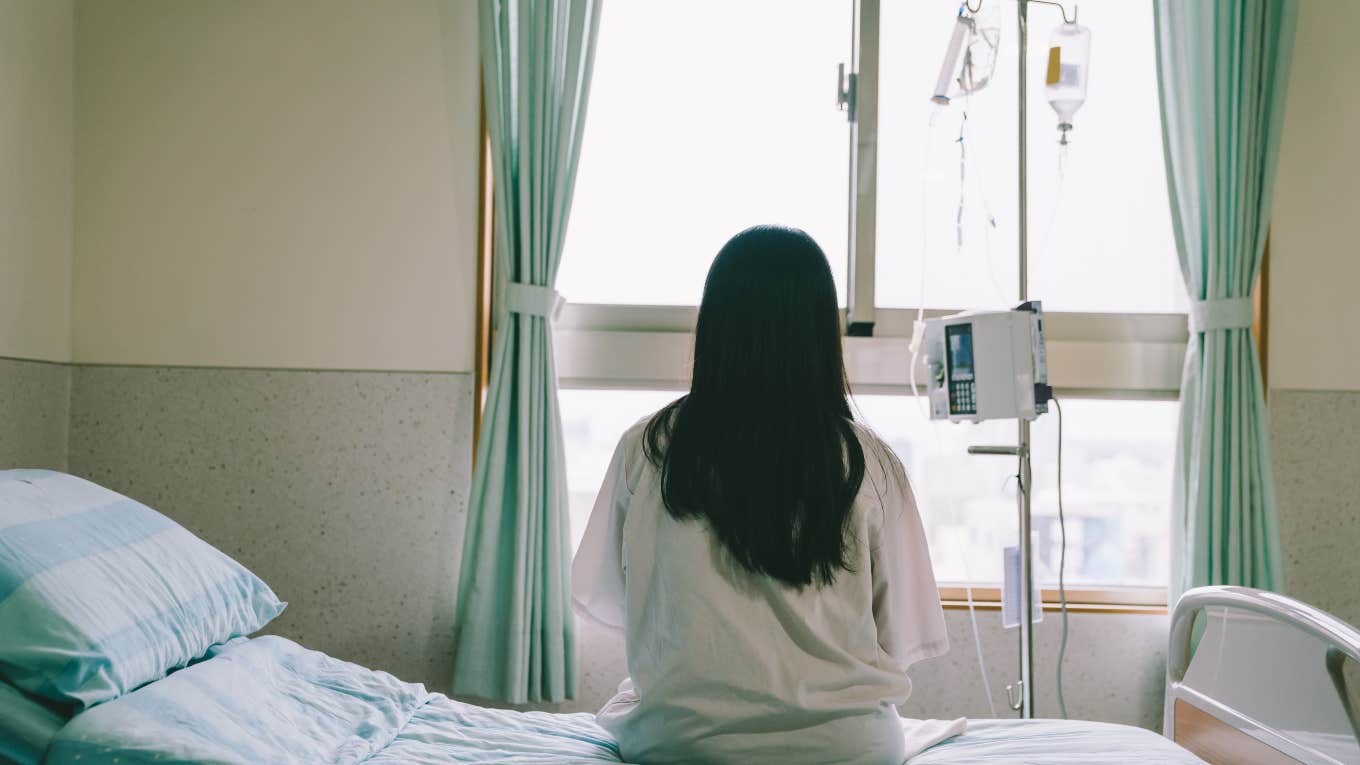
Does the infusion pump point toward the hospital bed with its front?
yes

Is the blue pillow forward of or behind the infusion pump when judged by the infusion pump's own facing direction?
forward

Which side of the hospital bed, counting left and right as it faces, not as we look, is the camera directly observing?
right

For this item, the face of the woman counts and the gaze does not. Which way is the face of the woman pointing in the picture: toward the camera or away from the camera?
away from the camera

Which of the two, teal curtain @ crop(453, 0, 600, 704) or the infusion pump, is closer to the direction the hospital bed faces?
the infusion pump

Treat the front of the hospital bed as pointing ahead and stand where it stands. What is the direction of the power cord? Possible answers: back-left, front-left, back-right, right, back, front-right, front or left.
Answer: front-left

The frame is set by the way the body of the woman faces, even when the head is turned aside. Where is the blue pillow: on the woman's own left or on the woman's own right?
on the woman's own left

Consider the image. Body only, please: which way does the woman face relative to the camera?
away from the camera

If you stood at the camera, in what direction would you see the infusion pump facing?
facing the viewer and to the left of the viewer

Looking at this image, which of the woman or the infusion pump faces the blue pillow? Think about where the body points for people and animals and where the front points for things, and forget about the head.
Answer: the infusion pump

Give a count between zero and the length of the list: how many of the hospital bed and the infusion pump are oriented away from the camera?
0

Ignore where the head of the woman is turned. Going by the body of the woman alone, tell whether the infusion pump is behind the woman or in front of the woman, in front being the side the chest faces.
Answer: in front
